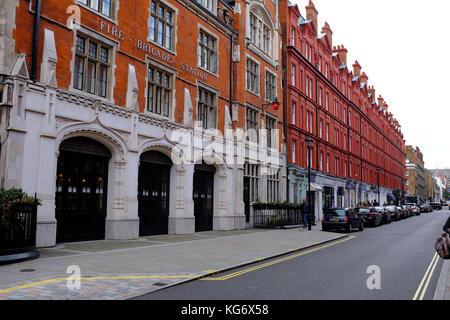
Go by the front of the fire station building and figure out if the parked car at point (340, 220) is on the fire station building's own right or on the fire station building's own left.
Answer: on the fire station building's own left

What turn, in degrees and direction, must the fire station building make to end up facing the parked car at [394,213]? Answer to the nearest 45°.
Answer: approximately 90° to its left

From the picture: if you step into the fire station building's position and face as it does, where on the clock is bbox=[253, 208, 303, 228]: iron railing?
The iron railing is roughly at 9 o'clock from the fire station building.

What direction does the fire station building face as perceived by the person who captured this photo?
facing the viewer and to the right of the viewer

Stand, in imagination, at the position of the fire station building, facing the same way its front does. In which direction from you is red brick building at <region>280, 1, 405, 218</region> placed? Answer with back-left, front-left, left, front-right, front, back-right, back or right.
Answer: left

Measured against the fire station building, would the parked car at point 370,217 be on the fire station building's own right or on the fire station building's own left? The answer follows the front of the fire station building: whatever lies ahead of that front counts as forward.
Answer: on the fire station building's own left
